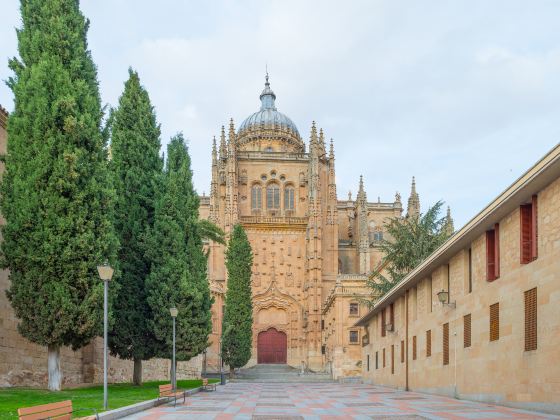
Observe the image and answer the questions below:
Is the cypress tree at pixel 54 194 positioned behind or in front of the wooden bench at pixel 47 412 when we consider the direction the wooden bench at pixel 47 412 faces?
behind

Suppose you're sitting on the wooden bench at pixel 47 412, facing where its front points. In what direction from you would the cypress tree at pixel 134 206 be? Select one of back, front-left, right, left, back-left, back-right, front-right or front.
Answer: back-left

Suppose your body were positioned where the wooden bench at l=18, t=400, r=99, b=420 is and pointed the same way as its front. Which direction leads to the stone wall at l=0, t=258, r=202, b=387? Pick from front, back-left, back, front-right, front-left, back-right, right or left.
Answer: back-left

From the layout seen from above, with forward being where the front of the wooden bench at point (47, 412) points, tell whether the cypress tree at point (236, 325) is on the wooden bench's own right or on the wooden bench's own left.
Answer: on the wooden bench's own left

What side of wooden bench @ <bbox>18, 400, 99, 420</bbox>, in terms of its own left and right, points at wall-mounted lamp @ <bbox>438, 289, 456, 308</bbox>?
left

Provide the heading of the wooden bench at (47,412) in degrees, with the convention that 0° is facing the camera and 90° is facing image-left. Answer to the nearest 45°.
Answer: approximately 315°
